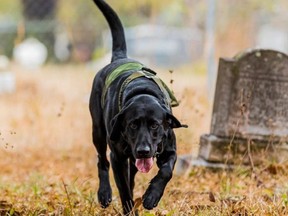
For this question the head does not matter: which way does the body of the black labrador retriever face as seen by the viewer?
toward the camera

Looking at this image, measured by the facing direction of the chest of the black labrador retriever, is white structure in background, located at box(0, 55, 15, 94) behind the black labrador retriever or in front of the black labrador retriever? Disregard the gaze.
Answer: behind

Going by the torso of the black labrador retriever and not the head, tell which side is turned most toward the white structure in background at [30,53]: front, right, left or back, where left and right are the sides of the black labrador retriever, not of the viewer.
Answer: back

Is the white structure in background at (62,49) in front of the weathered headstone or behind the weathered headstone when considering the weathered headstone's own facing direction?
behind

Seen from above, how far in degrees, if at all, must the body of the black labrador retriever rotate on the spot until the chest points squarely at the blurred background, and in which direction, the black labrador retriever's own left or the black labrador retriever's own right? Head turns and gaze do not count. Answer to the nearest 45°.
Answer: approximately 180°

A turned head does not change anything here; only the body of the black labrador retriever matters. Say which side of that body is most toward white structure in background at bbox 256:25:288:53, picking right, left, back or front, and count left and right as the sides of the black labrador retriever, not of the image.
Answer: back

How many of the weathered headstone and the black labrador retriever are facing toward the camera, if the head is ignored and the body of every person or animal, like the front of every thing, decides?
2

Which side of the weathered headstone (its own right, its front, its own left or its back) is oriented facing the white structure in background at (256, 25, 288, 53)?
back

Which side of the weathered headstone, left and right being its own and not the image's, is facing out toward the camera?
front

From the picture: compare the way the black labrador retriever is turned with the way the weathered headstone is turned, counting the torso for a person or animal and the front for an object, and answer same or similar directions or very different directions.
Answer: same or similar directions

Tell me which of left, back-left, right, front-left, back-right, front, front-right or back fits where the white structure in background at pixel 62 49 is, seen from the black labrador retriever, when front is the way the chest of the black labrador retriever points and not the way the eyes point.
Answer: back

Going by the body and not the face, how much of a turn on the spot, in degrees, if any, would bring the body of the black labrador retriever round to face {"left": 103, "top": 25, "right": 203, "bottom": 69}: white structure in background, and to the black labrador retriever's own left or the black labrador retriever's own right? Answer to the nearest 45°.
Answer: approximately 180°
